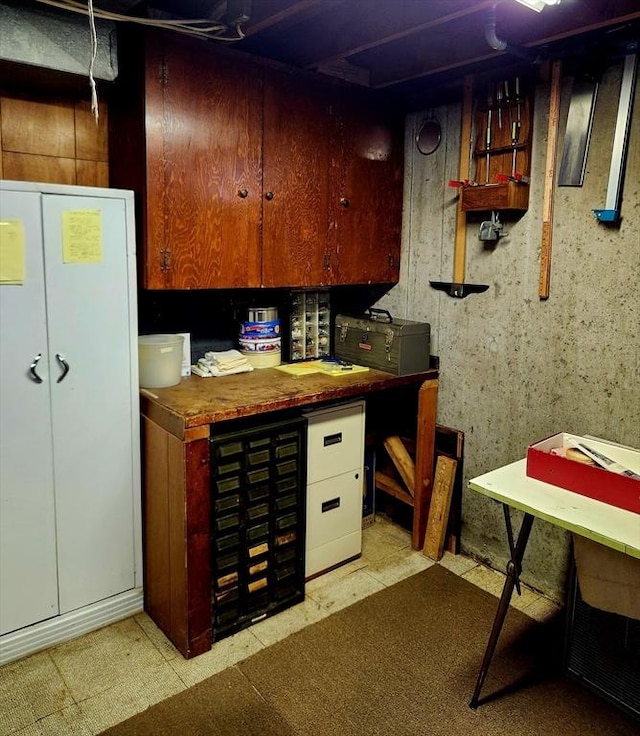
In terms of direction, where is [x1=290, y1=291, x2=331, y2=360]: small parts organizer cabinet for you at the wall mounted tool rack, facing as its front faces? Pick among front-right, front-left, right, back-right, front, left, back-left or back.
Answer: front-right

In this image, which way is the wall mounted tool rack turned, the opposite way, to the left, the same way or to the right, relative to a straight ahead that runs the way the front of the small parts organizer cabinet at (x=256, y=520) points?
to the right

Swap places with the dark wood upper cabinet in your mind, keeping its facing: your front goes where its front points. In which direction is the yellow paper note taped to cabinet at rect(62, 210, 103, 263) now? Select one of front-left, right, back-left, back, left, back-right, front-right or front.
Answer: right

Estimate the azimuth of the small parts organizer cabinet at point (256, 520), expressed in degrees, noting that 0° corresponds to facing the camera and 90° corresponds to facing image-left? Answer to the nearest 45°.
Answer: approximately 315°

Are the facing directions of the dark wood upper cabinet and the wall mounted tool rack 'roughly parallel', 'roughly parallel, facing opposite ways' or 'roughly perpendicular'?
roughly perpendicular

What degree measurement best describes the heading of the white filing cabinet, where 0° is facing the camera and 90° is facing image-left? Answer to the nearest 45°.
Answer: approximately 315°

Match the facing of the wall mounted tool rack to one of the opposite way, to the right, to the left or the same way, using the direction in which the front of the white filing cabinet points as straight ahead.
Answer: to the right

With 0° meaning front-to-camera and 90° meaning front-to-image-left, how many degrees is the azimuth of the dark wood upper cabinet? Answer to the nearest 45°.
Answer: approximately 315°

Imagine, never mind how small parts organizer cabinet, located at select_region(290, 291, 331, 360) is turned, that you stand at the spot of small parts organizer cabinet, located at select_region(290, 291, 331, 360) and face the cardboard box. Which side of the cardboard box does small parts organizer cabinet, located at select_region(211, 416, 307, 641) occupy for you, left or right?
right
